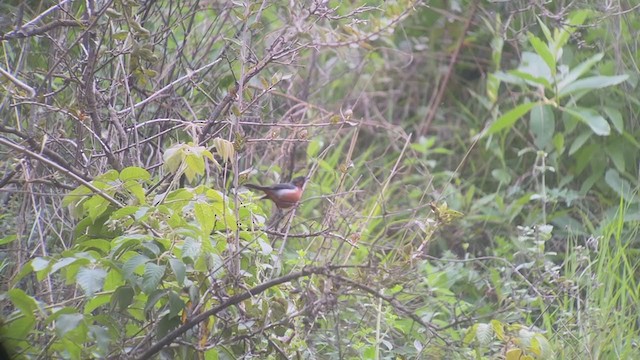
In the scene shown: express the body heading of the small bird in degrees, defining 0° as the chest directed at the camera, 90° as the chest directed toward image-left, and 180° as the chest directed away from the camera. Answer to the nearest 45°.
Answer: approximately 270°

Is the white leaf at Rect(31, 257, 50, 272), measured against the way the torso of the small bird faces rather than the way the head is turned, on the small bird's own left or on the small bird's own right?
on the small bird's own right
